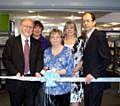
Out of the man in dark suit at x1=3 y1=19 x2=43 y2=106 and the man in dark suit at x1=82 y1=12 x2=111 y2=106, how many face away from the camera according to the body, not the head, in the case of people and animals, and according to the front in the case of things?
0

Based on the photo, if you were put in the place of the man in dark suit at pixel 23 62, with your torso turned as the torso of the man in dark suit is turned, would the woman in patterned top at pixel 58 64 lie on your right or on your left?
on your left

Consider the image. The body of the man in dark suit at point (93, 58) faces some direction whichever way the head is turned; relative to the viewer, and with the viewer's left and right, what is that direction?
facing the viewer and to the left of the viewer

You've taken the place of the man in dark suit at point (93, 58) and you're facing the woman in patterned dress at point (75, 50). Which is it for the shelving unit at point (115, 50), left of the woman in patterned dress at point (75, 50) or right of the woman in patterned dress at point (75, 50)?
right

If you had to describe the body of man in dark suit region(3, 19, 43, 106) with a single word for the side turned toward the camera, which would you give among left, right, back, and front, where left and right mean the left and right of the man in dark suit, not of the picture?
front

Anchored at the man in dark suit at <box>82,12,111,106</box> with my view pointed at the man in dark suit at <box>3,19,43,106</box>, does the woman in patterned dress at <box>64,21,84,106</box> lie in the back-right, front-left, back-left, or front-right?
front-right

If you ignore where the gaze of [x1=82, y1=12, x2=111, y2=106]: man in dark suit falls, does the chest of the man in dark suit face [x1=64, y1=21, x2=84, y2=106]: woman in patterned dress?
no

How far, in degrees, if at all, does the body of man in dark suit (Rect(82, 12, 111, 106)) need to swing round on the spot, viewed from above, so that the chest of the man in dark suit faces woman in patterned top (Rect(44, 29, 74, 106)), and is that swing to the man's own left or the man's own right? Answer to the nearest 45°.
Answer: approximately 45° to the man's own right

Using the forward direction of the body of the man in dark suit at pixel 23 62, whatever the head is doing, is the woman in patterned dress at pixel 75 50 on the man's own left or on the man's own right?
on the man's own left

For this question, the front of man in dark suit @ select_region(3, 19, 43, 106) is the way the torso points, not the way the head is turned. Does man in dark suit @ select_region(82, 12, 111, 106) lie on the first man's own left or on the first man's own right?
on the first man's own left

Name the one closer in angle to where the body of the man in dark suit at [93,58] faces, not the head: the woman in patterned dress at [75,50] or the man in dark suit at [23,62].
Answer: the man in dark suit

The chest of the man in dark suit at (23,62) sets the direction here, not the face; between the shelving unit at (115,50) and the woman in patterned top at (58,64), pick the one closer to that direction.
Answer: the woman in patterned top

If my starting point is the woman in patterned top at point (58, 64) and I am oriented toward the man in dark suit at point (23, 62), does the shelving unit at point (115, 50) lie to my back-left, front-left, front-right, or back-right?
back-right
